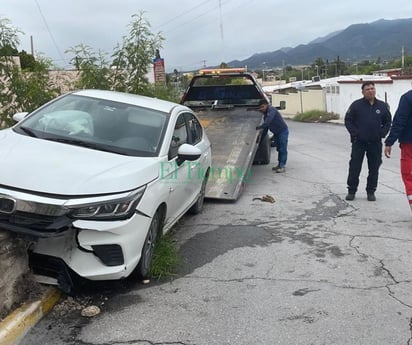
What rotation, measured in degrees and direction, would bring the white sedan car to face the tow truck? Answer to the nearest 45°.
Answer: approximately 180°

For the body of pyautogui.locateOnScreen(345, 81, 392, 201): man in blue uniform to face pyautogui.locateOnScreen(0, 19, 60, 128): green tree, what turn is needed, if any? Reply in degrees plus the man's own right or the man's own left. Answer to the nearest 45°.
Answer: approximately 90° to the man's own right

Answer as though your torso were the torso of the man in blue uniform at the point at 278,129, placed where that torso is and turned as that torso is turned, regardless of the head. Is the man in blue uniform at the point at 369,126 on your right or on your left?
on your left

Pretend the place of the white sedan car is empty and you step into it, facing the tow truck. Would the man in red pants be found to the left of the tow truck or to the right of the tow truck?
right

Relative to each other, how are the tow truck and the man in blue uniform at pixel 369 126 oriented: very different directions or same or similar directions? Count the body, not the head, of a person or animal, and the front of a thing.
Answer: very different directions

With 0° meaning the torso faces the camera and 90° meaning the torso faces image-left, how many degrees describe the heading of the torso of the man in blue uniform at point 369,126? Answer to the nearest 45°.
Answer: approximately 0°

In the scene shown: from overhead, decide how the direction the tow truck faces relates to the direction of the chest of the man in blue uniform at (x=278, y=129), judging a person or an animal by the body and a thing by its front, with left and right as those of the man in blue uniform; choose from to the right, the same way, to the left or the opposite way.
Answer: to the right

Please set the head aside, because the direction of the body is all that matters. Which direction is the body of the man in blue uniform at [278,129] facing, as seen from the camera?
to the viewer's left

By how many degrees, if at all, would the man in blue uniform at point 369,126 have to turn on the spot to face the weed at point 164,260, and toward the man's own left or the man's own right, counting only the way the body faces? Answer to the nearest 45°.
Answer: approximately 45° to the man's own right

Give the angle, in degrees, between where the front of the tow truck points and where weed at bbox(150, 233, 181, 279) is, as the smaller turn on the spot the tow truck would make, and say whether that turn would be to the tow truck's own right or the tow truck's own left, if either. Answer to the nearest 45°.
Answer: approximately 180°

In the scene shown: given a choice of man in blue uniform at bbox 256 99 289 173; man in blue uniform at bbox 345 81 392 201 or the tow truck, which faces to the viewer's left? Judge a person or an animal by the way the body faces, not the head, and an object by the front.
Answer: man in blue uniform at bbox 256 99 289 173

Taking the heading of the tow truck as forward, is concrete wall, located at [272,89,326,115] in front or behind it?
in front

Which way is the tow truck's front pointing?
away from the camera

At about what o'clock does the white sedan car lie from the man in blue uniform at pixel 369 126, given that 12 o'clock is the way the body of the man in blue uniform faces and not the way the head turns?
The white sedan car is roughly at 1 o'clock from the man in blue uniform.
